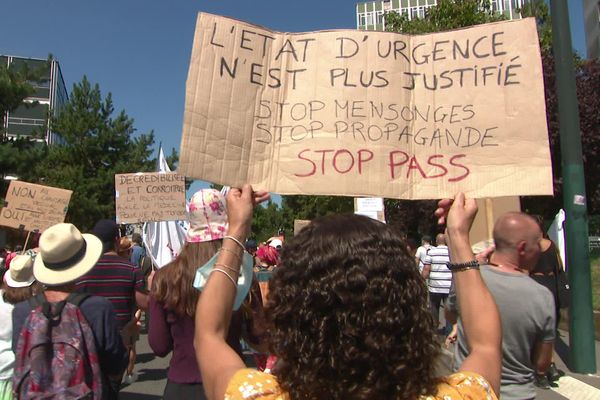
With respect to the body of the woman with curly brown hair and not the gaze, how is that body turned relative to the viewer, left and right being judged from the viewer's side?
facing away from the viewer

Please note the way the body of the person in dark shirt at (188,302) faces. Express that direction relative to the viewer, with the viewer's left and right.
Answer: facing away from the viewer and to the right of the viewer

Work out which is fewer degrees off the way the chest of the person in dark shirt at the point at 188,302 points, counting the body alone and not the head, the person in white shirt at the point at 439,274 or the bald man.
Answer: the person in white shirt

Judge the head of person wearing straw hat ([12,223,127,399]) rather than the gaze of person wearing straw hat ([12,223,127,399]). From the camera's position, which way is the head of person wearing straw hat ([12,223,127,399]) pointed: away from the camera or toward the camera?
away from the camera

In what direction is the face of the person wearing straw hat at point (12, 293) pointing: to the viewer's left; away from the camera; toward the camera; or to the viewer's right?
away from the camera

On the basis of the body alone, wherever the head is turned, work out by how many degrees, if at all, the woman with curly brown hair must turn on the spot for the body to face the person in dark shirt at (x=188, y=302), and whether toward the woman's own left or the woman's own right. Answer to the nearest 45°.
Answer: approximately 45° to the woman's own left

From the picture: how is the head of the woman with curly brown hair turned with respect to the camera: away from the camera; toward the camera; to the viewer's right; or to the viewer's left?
away from the camera

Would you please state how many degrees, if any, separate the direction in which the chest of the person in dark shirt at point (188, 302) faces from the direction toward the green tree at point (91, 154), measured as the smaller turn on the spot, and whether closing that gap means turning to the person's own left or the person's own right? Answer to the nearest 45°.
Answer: approximately 45° to the person's own left
